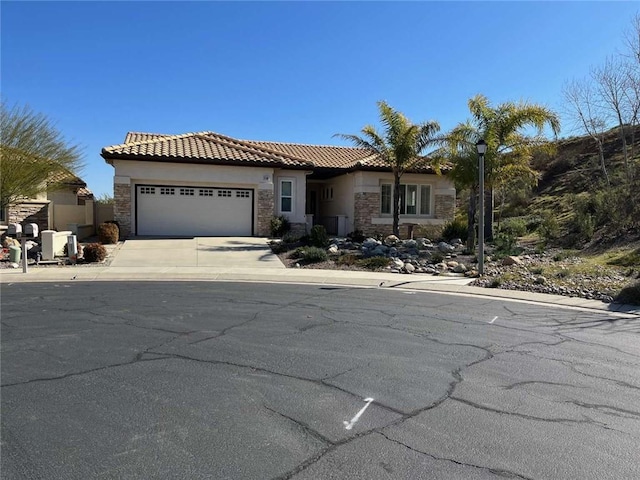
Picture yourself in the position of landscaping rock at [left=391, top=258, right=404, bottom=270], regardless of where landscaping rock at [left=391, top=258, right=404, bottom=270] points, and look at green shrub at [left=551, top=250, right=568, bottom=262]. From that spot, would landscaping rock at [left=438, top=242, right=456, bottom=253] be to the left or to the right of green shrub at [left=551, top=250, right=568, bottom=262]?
left

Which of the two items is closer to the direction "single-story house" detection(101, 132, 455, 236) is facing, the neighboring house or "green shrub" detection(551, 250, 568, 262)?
the green shrub

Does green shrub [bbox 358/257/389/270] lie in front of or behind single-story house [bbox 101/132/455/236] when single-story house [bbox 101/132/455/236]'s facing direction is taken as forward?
in front

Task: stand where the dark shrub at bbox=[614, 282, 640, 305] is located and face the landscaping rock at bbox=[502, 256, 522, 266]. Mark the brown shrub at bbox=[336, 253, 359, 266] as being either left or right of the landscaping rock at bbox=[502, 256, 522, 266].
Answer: left

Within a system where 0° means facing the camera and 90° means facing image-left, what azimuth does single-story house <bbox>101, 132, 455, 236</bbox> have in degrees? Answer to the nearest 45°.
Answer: approximately 0°

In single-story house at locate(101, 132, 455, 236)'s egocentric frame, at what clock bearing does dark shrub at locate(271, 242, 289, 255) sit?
The dark shrub is roughly at 11 o'clock from the single-story house.

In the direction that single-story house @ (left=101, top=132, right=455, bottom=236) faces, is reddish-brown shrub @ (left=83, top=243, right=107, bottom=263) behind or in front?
in front

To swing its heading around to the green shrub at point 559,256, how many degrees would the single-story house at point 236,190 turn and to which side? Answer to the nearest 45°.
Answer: approximately 45° to its left
